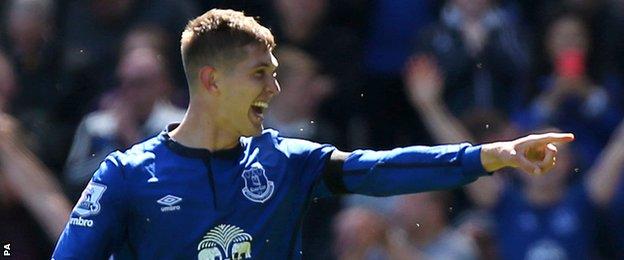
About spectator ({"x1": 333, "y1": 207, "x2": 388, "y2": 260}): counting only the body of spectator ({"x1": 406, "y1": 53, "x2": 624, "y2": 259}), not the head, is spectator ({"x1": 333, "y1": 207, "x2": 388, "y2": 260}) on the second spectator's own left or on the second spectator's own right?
on the second spectator's own right

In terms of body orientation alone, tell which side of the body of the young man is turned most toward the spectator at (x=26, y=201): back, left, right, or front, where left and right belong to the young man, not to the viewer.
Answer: back

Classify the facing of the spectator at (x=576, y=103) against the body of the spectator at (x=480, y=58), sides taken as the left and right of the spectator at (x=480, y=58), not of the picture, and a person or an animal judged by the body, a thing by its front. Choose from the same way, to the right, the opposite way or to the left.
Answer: the same way

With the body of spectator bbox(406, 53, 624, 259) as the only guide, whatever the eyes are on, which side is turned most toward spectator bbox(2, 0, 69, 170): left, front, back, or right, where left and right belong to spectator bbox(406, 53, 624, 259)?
right

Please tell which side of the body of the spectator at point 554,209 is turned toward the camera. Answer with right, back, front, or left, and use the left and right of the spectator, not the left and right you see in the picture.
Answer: front

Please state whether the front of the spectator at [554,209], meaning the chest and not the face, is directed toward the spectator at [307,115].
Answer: no

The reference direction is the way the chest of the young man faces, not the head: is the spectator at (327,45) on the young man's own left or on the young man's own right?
on the young man's own left

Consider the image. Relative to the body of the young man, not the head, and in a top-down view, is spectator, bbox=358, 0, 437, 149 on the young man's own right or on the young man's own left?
on the young man's own left

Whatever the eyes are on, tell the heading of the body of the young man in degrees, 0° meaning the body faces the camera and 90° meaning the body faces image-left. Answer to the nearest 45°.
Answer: approximately 315°

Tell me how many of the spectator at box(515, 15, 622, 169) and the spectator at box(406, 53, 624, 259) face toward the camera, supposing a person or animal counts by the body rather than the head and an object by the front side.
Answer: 2

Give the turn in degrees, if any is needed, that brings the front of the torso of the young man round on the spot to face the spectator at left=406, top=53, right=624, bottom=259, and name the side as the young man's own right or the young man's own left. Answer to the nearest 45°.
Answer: approximately 90° to the young man's own left

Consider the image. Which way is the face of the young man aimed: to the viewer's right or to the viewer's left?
to the viewer's right

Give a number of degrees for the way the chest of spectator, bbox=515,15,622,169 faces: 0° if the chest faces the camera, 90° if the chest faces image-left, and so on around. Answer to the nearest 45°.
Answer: approximately 0°

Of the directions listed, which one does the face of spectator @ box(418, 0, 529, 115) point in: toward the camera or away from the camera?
toward the camera
